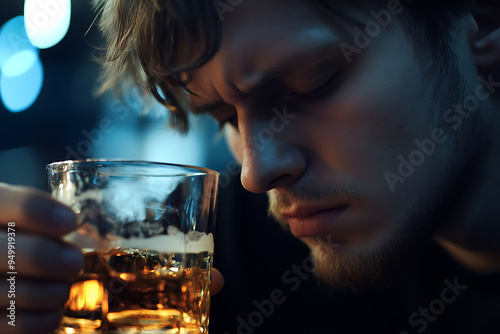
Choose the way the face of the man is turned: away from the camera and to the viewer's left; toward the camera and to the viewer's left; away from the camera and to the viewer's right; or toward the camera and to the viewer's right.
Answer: toward the camera and to the viewer's left

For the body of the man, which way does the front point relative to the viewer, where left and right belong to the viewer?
facing the viewer and to the left of the viewer
